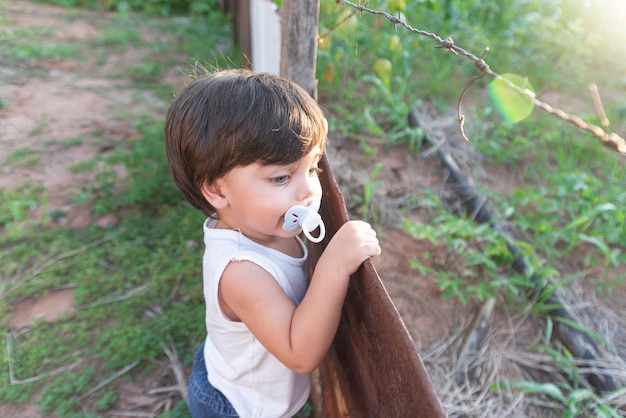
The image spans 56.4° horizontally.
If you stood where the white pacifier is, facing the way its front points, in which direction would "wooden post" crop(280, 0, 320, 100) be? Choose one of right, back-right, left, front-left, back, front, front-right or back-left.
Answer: back-left

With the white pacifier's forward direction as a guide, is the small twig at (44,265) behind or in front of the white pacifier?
behind

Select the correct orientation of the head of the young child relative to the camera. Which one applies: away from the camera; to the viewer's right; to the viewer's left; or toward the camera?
to the viewer's right

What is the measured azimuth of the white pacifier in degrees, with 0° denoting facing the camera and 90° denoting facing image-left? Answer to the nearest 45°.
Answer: approximately 315°

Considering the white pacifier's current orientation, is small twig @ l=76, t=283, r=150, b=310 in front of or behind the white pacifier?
behind

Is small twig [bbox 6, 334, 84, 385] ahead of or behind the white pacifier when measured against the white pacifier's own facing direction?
behind
